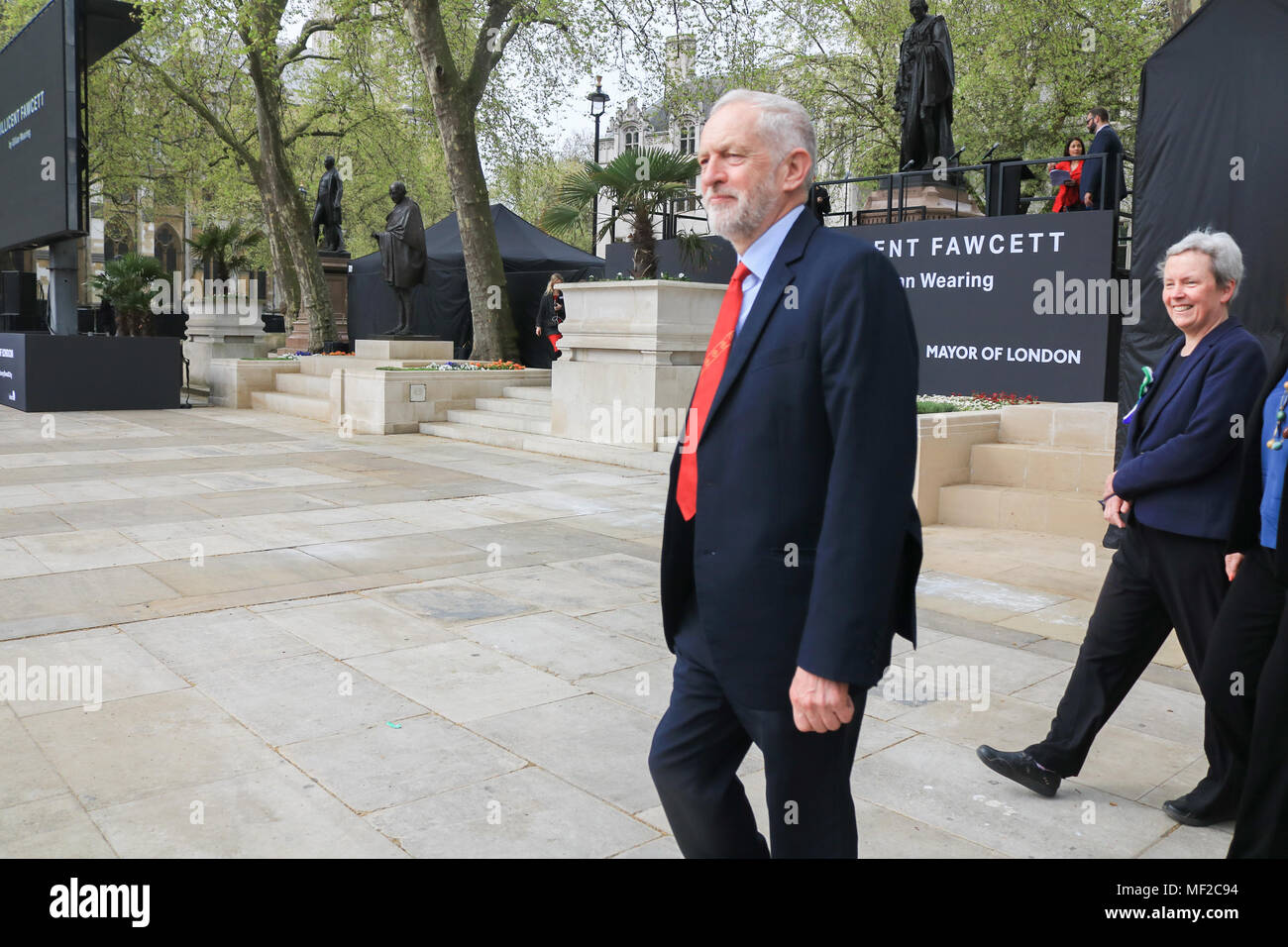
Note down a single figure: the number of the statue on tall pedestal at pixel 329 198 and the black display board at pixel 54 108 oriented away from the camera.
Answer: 0

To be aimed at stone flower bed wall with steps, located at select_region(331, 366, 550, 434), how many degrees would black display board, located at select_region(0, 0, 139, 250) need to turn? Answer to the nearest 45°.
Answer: approximately 90° to its left

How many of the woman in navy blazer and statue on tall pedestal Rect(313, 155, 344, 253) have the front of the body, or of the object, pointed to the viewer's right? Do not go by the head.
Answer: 0

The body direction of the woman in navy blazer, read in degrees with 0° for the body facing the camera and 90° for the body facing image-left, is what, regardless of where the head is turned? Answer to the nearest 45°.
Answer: approximately 45°

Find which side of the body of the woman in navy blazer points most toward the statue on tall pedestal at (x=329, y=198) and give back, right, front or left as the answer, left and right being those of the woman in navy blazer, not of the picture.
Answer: right

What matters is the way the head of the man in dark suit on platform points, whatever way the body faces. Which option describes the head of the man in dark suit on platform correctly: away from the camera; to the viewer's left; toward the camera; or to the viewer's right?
to the viewer's left

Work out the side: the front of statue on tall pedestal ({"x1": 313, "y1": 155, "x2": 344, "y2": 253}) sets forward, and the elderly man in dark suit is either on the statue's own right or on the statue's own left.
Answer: on the statue's own left
